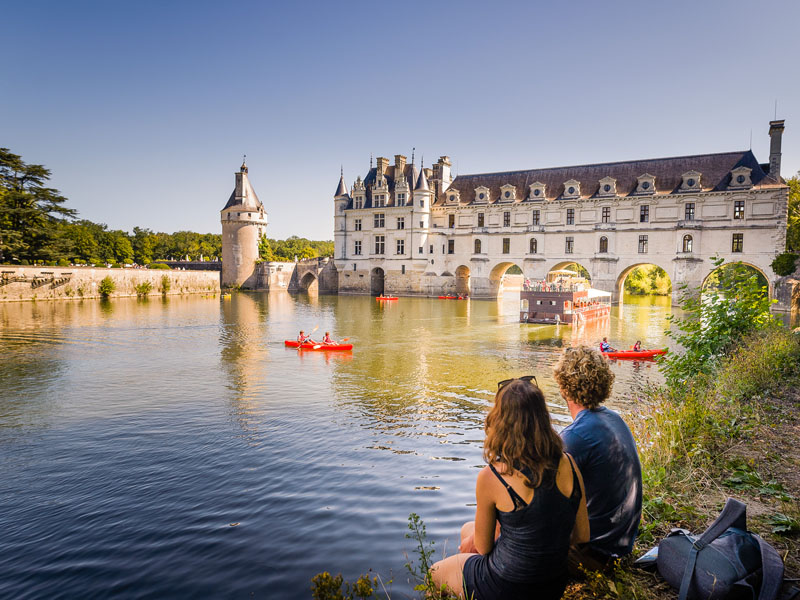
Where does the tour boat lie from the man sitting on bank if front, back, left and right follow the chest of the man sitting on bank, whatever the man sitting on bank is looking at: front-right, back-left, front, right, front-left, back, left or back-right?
front-right

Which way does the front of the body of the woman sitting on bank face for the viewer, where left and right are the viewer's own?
facing away from the viewer and to the left of the viewer

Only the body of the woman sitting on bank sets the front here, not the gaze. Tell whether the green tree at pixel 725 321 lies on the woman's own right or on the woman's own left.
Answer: on the woman's own right

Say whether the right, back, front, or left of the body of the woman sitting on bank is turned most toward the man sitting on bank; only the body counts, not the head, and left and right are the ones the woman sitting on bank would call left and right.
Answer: right

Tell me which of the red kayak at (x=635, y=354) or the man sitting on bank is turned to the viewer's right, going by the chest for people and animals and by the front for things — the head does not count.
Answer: the red kayak

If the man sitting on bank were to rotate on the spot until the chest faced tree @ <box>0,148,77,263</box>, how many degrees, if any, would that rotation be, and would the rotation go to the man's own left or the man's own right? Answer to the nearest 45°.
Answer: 0° — they already face it

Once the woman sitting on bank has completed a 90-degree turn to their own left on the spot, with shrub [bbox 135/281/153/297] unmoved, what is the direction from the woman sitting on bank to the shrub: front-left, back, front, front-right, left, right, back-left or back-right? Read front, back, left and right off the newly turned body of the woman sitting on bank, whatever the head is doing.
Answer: right

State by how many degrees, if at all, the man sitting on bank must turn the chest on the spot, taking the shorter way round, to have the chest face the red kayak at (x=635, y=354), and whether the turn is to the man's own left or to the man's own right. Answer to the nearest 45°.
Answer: approximately 45° to the man's own right

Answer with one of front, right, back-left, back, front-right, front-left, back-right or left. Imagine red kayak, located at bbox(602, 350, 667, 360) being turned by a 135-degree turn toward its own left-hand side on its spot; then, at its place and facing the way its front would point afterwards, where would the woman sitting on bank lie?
back-left

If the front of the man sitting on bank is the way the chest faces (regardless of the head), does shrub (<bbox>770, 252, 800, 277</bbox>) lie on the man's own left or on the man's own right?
on the man's own right

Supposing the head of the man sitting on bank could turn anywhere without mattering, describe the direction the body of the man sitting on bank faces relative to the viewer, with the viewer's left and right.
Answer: facing away from the viewer and to the left of the viewer

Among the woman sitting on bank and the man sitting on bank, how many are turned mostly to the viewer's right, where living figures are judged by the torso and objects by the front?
0

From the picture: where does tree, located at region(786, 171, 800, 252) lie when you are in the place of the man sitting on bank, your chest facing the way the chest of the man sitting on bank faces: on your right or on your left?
on your right
